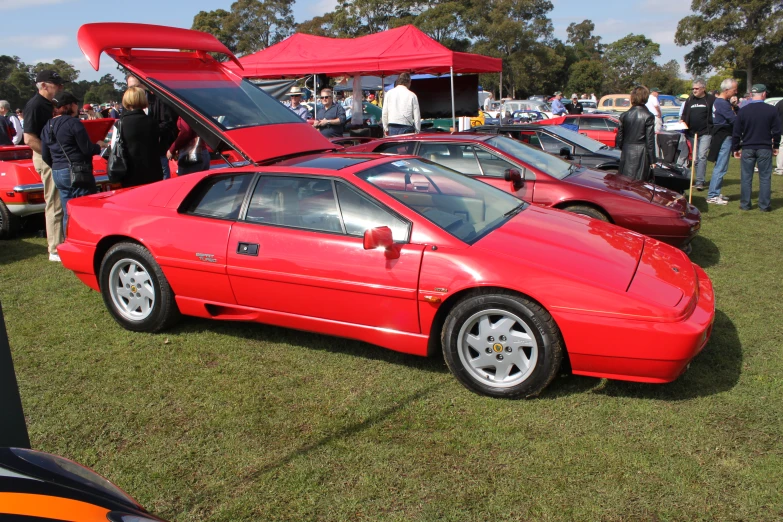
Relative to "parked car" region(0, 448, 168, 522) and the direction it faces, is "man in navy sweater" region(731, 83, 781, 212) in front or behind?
in front

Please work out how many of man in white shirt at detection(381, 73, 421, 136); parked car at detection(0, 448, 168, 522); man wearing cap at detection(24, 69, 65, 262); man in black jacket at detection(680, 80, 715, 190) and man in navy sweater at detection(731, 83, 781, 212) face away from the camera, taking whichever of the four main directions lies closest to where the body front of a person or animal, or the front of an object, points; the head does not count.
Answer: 2

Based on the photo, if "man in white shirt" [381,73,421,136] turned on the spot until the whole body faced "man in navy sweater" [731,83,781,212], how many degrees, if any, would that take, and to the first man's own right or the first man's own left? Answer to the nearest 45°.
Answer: approximately 90° to the first man's own right

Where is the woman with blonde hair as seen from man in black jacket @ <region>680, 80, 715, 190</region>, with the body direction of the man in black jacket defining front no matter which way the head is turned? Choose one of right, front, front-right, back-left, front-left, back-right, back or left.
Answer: front-right

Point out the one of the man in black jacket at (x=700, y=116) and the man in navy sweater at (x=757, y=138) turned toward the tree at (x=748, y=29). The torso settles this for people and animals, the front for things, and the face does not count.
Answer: the man in navy sweater at (x=757, y=138)

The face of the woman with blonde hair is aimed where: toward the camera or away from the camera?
away from the camera

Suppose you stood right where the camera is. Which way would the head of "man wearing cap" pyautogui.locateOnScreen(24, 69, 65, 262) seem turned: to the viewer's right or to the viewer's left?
to the viewer's right

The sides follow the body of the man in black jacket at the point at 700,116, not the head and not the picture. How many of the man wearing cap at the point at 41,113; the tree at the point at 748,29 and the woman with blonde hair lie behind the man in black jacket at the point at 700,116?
1

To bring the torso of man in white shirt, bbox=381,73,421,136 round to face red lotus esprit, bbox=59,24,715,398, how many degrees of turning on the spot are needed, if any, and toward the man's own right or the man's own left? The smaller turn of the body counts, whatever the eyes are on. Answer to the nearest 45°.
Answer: approximately 180°

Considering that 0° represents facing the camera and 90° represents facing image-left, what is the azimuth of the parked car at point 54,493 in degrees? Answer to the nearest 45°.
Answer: approximately 270°

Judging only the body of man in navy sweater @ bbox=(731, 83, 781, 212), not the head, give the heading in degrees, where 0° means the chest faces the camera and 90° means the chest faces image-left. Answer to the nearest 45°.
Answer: approximately 180°
